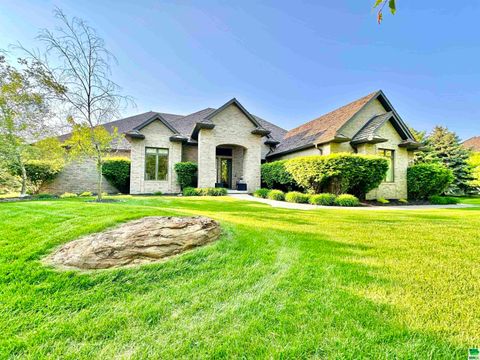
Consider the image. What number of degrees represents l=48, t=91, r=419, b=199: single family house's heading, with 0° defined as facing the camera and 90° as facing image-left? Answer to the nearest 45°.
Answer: approximately 0°

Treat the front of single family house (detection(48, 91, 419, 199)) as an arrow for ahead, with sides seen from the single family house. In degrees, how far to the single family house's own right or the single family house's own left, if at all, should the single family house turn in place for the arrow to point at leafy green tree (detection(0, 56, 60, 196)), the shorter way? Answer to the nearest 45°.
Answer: approximately 90° to the single family house's own right

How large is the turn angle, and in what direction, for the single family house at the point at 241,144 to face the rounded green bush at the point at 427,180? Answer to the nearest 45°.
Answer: approximately 90° to its left

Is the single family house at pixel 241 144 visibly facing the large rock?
yes

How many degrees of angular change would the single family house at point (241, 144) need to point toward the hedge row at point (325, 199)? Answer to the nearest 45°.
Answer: approximately 45° to its left

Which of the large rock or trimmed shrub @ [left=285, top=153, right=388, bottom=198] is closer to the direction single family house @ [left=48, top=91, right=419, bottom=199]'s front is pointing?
the large rock

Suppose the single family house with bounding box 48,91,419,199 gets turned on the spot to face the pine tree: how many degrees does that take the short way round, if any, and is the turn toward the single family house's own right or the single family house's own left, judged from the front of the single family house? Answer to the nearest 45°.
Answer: approximately 90° to the single family house's own left

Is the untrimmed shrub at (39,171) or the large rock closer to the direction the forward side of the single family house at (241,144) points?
the large rock
